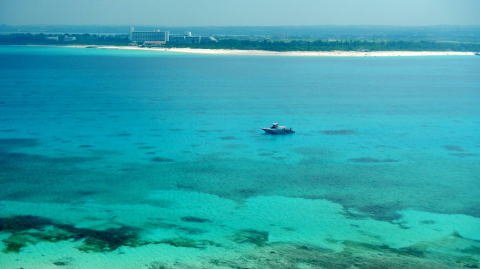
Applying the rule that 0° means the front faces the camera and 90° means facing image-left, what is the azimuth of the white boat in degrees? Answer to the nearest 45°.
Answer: approximately 90°

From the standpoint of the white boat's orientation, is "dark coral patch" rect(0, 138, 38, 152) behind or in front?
in front

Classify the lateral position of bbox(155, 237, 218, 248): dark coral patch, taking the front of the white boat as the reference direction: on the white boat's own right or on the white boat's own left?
on the white boat's own left

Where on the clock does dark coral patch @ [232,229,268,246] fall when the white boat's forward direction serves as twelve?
The dark coral patch is roughly at 9 o'clock from the white boat.

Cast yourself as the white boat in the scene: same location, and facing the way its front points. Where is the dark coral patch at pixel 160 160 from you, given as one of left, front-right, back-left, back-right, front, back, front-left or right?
front-left

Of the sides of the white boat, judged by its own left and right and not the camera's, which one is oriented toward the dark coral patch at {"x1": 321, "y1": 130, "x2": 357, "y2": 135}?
back

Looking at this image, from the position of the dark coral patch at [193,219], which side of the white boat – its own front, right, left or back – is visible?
left

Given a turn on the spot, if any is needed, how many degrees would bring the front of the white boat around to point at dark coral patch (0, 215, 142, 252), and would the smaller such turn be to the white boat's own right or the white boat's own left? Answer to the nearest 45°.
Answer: approximately 90° to the white boat's own left

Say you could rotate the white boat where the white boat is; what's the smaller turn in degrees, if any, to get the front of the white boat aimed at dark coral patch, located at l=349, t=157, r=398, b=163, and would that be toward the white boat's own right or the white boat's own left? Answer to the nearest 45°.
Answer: approximately 135° to the white boat's own left

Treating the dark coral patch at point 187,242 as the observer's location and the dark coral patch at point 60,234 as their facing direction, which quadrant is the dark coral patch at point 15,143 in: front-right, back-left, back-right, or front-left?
front-right

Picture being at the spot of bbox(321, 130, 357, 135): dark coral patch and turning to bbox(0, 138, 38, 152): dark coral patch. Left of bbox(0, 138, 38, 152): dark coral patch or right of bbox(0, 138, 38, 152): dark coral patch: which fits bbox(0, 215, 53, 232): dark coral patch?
left
